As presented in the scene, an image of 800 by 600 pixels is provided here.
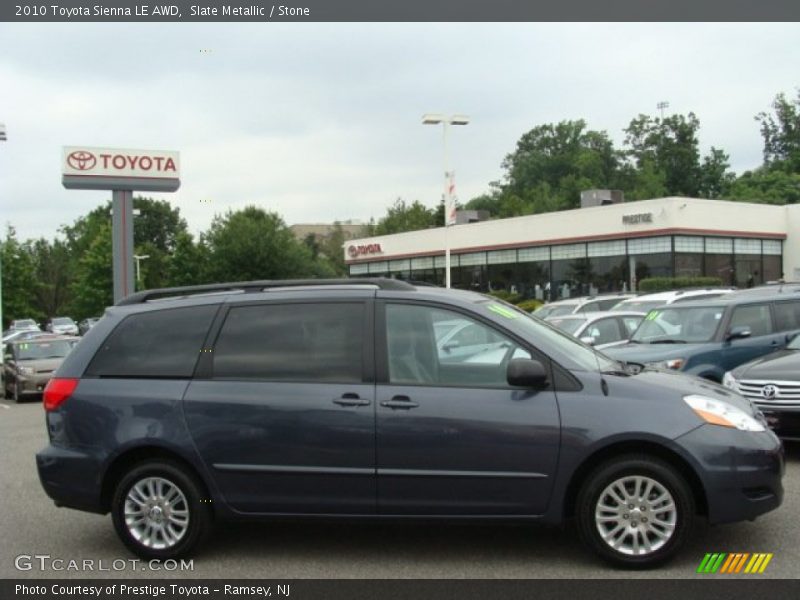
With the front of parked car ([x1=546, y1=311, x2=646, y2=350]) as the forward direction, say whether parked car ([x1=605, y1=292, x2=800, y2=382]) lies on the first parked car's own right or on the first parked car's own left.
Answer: on the first parked car's own left

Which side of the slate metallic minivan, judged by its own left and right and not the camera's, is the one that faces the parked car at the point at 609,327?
left

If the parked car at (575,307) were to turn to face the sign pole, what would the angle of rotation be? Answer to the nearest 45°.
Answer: approximately 45° to its right

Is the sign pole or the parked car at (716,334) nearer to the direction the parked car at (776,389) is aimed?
the sign pole

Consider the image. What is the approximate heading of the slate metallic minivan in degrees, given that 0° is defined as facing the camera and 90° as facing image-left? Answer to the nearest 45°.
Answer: approximately 270°

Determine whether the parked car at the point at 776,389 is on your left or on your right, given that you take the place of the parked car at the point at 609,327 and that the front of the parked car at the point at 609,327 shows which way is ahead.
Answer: on your left

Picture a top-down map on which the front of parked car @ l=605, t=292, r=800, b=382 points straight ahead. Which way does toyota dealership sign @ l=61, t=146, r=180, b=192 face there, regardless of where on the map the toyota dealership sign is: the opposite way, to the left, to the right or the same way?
to the left

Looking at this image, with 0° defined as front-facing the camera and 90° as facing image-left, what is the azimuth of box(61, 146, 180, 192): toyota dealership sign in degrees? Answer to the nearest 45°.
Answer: approximately 0°
